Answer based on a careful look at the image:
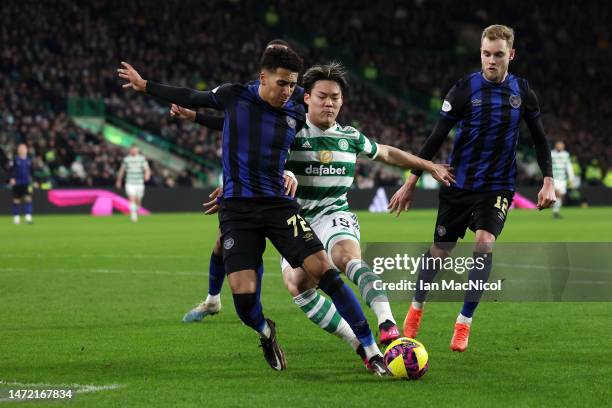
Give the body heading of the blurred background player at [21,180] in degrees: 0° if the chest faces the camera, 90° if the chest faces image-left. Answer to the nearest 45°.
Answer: approximately 0°

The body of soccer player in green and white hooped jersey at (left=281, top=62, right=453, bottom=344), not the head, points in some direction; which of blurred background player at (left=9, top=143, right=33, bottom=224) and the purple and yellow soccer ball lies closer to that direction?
the purple and yellow soccer ball

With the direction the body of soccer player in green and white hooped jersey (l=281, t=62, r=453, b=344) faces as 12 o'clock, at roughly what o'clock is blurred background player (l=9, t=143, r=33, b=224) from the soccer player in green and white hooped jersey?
The blurred background player is roughly at 5 o'clock from the soccer player in green and white hooped jersey.

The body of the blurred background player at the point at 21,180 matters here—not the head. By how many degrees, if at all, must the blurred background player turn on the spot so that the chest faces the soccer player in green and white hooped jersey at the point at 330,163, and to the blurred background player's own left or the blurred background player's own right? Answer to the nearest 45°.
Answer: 0° — they already face them

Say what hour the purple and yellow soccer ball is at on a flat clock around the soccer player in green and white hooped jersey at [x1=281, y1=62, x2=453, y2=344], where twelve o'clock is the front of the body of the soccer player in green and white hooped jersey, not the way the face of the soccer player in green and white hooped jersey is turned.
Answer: The purple and yellow soccer ball is roughly at 11 o'clock from the soccer player in green and white hooped jersey.

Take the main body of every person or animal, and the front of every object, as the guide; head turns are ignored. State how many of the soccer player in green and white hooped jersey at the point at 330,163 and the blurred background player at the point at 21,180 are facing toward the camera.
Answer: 2
